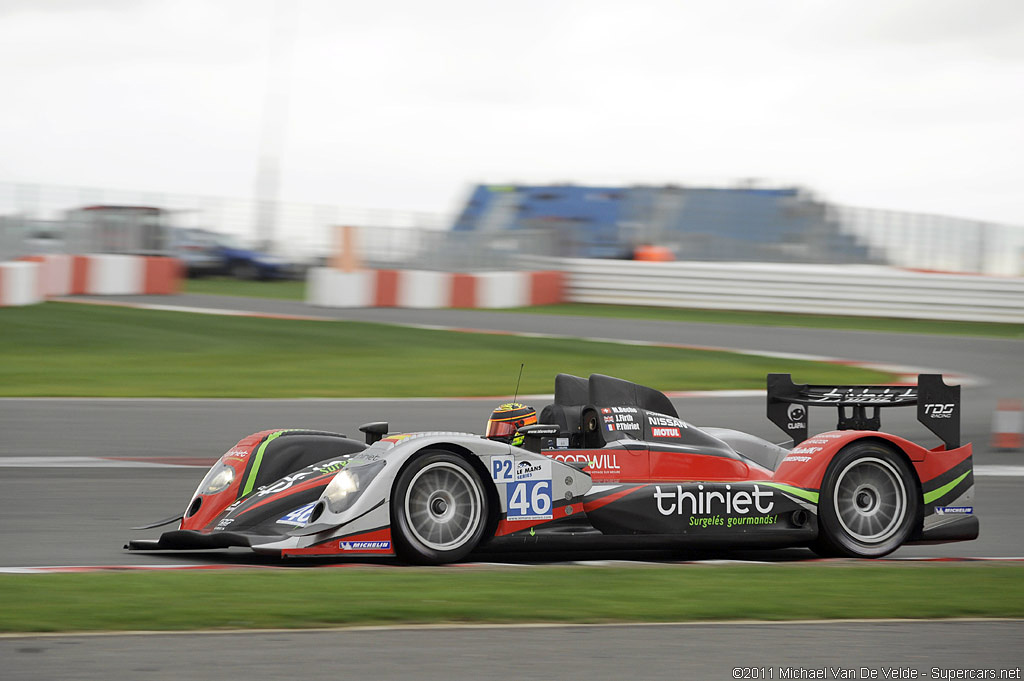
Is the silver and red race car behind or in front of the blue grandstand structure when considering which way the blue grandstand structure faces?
in front

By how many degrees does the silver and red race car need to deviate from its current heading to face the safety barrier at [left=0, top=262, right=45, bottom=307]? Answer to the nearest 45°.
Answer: approximately 90° to its right

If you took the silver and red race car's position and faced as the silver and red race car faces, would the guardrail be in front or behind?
behind

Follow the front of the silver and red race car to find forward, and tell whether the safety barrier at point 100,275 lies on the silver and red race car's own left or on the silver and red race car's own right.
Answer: on the silver and red race car's own right

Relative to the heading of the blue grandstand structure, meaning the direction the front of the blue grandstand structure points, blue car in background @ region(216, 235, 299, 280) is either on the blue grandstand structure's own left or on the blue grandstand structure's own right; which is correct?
on the blue grandstand structure's own right

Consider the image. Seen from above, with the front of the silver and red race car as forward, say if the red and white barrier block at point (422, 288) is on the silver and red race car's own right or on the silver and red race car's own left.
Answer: on the silver and red race car's own right

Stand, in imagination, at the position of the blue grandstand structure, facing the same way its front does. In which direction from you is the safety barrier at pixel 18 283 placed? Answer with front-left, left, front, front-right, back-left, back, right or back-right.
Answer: front-right

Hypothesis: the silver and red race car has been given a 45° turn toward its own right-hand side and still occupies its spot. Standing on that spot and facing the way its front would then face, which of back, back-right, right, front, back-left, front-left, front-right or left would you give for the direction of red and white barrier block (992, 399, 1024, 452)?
back-right

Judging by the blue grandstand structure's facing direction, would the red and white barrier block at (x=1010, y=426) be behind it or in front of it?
in front

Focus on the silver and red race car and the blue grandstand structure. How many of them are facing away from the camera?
0

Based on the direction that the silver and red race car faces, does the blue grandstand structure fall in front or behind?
behind

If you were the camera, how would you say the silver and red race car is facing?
facing the viewer and to the left of the viewer

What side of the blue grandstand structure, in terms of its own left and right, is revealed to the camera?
front
